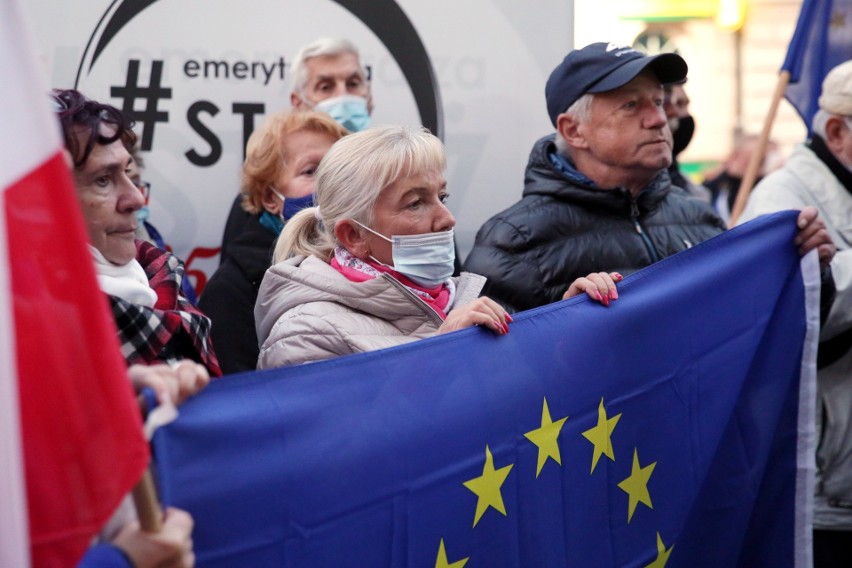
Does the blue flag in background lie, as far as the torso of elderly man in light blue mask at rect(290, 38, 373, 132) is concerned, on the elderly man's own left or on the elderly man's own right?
on the elderly man's own left

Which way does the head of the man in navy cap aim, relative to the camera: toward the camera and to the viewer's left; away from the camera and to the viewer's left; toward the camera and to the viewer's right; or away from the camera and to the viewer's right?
toward the camera and to the viewer's right

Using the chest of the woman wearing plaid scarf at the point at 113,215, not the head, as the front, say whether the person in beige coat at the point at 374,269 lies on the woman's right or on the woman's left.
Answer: on the woman's left

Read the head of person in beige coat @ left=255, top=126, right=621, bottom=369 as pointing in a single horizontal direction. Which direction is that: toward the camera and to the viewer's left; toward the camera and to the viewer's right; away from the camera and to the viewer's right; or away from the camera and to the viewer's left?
toward the camera and to the viewer's right

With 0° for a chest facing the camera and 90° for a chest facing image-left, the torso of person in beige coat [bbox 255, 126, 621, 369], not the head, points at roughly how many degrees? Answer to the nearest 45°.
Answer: approximately 315°

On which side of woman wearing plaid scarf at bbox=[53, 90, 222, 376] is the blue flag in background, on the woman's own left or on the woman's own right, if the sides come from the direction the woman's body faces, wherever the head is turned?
on the woman's own left

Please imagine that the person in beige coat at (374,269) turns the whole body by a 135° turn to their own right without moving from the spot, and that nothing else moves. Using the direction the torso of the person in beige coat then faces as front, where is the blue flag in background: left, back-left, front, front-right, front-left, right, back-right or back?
back-right

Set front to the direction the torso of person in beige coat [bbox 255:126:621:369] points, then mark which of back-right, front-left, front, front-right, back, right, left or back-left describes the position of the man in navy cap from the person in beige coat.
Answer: left

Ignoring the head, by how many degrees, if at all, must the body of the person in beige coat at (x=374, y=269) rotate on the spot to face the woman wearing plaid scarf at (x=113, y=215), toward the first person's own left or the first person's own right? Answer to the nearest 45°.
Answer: approximately 90° to the first person's own right
